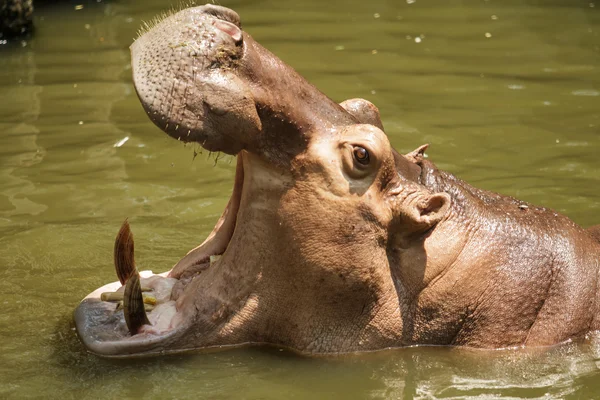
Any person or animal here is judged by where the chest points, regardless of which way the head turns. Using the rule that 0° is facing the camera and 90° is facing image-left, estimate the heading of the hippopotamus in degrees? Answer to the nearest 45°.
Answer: approximately 90°
